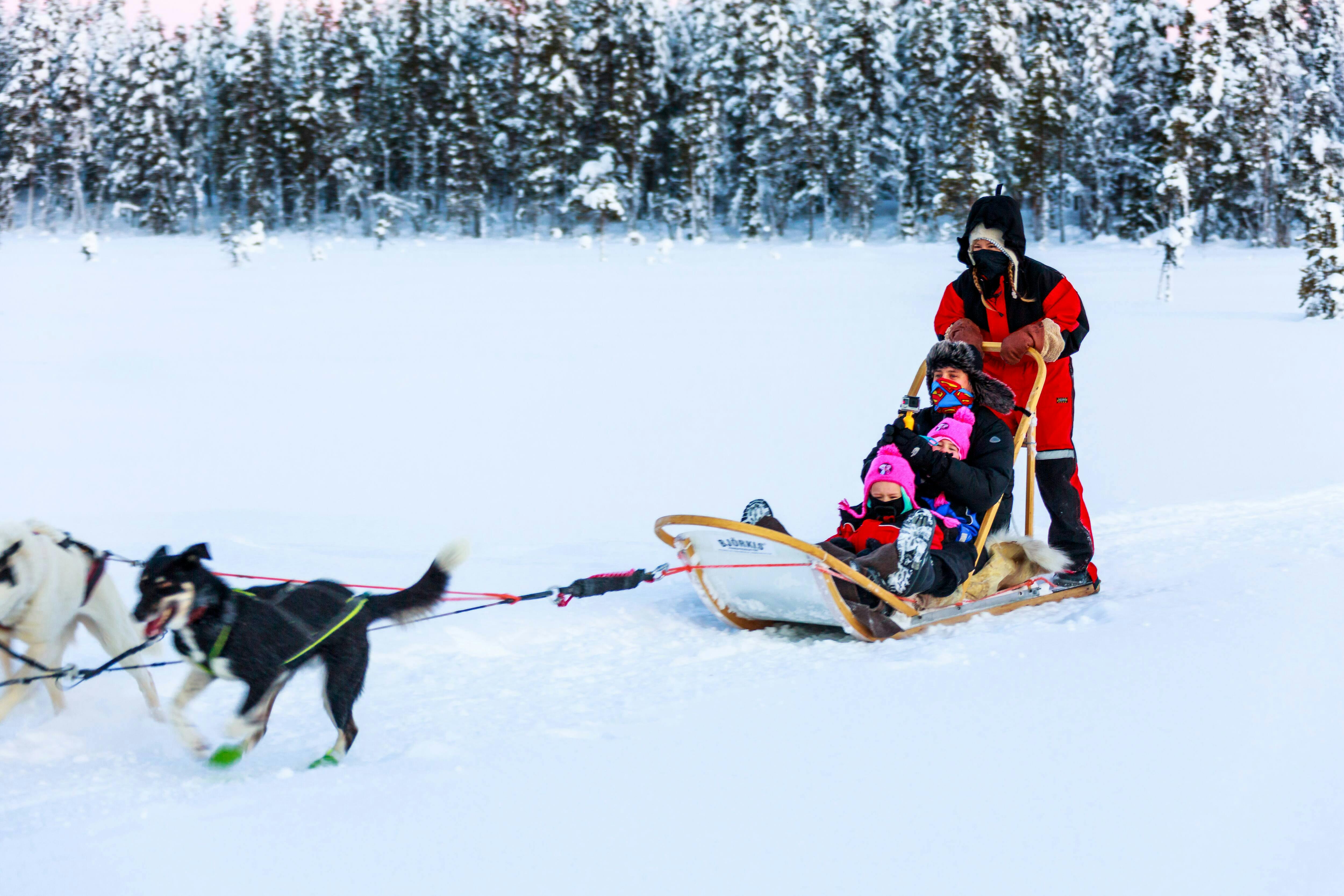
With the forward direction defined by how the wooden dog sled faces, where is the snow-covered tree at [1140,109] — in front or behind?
behind

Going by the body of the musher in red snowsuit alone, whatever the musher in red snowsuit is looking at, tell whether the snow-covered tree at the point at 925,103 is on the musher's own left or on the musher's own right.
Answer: on the musher's own right

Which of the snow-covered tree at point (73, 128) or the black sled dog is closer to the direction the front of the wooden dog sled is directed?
the black sled dog

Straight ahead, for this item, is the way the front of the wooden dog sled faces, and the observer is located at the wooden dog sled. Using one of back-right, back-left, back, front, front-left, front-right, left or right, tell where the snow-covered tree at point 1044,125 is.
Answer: back-right

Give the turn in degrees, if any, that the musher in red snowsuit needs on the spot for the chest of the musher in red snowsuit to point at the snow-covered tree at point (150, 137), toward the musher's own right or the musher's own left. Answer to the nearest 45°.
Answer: approximately 90° to the musher's own right

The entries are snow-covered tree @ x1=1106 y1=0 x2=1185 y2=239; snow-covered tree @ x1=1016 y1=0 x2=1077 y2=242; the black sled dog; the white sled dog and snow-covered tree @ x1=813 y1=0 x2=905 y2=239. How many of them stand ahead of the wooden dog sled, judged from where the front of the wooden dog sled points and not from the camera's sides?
2

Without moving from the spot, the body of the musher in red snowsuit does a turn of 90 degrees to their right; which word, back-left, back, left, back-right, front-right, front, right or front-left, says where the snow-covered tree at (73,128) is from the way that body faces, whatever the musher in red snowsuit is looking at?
front

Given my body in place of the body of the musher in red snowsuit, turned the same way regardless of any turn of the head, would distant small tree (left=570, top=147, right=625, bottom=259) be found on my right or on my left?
on my right

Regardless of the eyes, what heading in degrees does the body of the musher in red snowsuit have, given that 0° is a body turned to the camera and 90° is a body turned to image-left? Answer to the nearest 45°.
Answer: approximately 45°

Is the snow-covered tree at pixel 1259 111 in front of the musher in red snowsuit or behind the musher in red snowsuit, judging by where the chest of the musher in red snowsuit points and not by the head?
behind
